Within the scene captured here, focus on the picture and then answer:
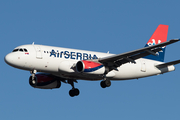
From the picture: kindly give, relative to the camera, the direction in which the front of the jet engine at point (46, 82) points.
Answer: facing the viewer and to the left of the viewer

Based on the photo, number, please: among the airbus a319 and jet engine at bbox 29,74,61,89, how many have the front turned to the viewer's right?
0

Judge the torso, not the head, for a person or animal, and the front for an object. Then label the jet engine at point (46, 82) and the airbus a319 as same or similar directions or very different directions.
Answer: same or similar directions

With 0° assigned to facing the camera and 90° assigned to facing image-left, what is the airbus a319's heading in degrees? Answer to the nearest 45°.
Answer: approximately 45°
